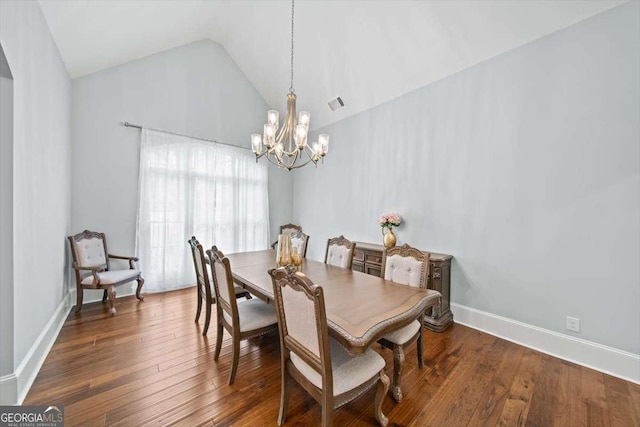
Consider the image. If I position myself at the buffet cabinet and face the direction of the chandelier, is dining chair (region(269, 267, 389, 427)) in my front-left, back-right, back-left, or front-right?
front-left

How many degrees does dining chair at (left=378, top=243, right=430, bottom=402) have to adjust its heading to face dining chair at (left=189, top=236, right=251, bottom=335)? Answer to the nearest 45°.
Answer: approximately 45° to its right

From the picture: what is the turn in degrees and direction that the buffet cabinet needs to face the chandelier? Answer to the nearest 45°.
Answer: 0° — it already faces it

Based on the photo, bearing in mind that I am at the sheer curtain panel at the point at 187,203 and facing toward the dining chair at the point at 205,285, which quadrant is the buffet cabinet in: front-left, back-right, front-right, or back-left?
front-left

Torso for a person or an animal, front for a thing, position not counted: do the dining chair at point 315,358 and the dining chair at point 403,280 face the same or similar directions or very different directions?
very different directions

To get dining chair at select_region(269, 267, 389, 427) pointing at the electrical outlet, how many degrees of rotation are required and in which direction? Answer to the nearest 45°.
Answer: approximately 45° to its right

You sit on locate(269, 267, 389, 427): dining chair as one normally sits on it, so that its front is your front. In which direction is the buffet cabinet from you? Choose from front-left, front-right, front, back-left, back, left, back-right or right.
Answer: front

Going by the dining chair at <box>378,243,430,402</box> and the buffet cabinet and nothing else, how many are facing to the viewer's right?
0

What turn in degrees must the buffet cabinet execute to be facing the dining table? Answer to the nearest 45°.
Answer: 0° — it already faces it

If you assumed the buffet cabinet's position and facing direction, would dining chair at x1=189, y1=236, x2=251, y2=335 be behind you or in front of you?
in front

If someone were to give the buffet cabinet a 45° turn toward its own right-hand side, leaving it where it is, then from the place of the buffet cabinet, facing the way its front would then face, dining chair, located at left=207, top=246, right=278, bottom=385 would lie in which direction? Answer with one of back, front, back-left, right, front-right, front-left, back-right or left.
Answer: front-left

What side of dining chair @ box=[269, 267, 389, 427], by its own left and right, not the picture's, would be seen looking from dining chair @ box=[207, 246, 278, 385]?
left

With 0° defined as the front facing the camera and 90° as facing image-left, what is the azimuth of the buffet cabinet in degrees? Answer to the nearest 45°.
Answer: approximately 45°

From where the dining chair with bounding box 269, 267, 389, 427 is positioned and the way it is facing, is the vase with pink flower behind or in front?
in front

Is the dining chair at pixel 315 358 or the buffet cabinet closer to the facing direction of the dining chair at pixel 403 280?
the dining chair
